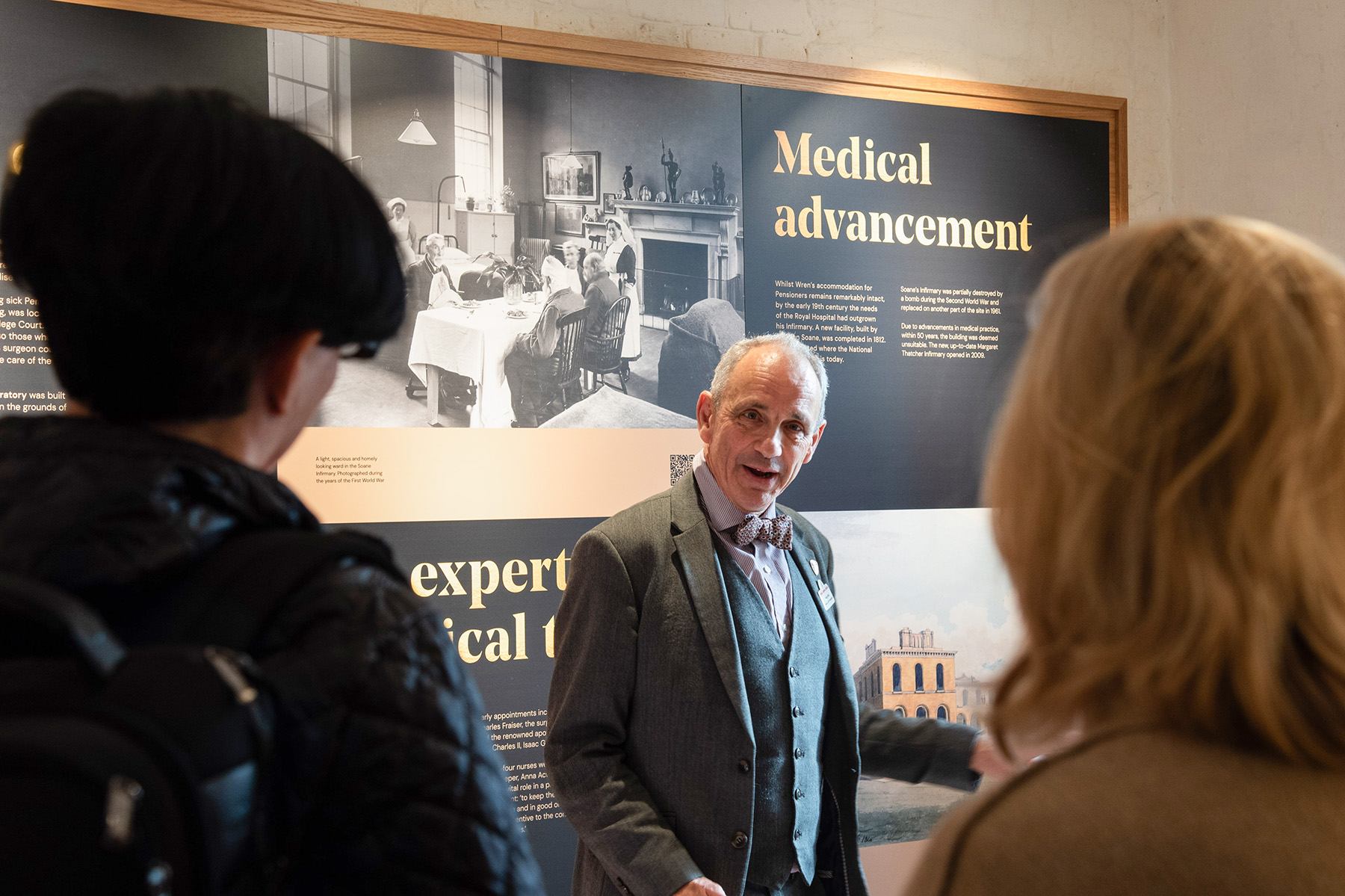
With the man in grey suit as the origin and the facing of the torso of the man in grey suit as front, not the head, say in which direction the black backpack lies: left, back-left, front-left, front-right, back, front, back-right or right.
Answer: front-right

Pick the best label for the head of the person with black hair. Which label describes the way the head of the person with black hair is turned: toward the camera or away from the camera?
away from the camera

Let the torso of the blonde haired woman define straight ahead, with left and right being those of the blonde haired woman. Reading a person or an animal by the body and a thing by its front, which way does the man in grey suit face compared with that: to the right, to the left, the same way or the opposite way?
the opposite way

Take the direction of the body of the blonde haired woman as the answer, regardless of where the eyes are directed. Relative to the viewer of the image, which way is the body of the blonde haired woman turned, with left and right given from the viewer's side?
facing away from the viewer and to the left of the viewer

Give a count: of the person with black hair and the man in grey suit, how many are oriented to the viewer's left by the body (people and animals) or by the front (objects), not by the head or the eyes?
0

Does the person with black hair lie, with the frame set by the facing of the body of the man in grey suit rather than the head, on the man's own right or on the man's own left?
on the man's own right

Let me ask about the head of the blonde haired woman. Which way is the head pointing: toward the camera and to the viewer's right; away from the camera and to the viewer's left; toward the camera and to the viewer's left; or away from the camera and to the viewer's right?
away from the camera and to the viewer's left

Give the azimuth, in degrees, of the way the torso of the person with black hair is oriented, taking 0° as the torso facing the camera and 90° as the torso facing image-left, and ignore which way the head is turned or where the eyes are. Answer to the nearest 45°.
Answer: approximately 225°
